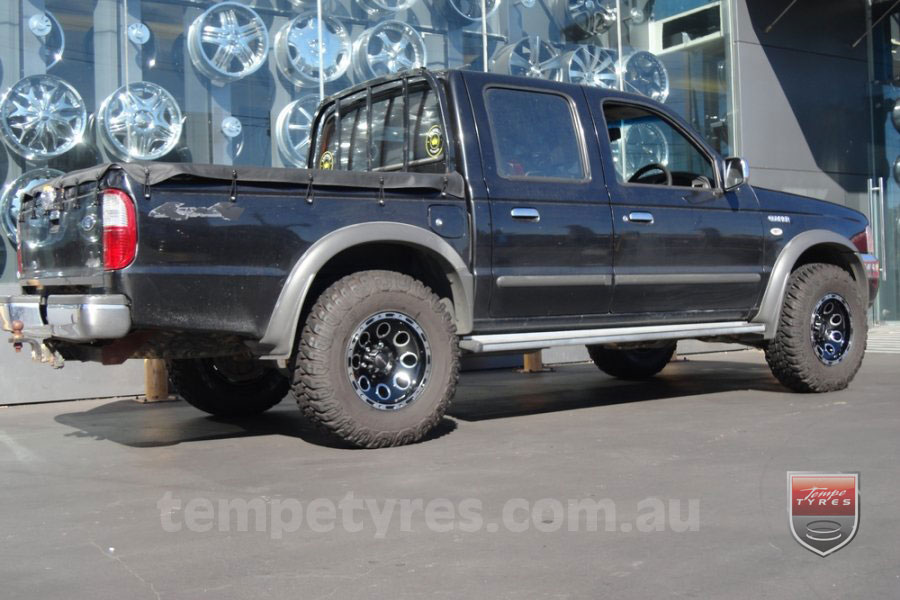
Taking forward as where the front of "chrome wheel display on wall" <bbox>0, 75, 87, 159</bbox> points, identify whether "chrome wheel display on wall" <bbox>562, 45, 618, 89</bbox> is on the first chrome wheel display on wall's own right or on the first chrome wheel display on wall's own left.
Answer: on the first chrome wheel display on wall's own left

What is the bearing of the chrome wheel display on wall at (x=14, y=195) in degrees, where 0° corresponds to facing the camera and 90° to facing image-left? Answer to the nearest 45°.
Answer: approximately 0°

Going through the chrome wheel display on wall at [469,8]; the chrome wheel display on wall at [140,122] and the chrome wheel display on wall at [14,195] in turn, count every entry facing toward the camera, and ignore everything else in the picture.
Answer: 3

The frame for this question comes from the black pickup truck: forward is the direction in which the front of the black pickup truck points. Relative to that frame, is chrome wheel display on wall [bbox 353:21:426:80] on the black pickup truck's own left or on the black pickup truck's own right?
on the black pickup truck's own left

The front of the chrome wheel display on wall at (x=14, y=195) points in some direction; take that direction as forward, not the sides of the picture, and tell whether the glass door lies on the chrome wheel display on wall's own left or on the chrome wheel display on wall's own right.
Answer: on the chrome wheel display on wall's own left

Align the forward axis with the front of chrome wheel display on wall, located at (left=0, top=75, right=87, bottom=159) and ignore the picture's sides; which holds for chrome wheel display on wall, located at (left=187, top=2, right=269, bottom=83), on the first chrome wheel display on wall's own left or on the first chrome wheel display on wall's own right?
on the first chrome wheel display on wall's own left

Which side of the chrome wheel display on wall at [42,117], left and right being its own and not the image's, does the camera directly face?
front

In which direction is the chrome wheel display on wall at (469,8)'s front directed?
toward the camera

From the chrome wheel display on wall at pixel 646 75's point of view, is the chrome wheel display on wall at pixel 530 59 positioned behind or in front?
in front

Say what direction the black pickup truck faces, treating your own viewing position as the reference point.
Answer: facing away from the viewer and to the right of the viewer

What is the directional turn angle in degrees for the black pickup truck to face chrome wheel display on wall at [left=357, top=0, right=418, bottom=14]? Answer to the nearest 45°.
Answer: approximately 45° to its left
